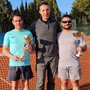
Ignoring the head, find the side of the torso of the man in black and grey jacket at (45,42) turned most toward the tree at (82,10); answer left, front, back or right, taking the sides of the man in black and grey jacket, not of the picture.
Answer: back

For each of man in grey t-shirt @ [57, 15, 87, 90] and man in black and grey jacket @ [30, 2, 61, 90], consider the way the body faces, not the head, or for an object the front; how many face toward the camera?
2

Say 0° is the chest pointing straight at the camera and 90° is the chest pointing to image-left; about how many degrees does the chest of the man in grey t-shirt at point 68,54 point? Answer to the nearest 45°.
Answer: approximately 0°

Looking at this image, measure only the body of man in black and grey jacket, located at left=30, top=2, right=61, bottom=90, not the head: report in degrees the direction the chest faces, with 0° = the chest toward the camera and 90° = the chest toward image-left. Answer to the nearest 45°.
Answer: approximately 0°
